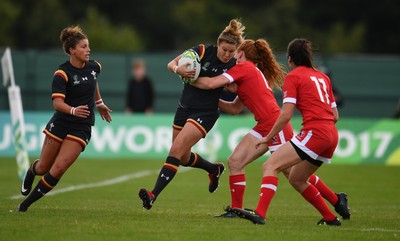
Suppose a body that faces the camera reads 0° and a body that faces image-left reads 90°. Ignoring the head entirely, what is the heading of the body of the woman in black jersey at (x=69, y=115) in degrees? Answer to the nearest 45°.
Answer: approximately 315°

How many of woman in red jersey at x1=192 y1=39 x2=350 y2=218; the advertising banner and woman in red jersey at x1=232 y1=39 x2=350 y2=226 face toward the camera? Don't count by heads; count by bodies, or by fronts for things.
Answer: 1

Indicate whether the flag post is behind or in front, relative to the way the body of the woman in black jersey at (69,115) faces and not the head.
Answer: behind

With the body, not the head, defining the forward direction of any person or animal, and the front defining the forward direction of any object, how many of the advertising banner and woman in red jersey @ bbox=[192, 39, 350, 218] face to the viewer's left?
1

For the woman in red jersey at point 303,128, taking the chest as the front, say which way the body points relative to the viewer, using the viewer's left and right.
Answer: facing away from the viewer and to the left of the viewer

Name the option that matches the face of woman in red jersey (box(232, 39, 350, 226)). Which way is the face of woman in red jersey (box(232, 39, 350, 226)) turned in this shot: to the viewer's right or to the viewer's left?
to the viewer's left

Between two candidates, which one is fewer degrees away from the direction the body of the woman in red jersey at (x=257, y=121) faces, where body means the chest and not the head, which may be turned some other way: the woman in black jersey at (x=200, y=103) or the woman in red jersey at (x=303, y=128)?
the woman in black jersey

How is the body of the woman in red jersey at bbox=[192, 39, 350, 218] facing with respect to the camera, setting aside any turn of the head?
to the viewer's left

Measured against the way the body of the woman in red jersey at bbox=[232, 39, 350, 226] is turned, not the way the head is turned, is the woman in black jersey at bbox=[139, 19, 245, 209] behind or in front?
in front

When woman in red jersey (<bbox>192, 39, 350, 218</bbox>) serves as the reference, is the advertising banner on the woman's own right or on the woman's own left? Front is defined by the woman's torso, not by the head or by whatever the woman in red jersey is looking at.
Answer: on the woman's own right

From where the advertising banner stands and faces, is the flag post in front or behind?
in front
